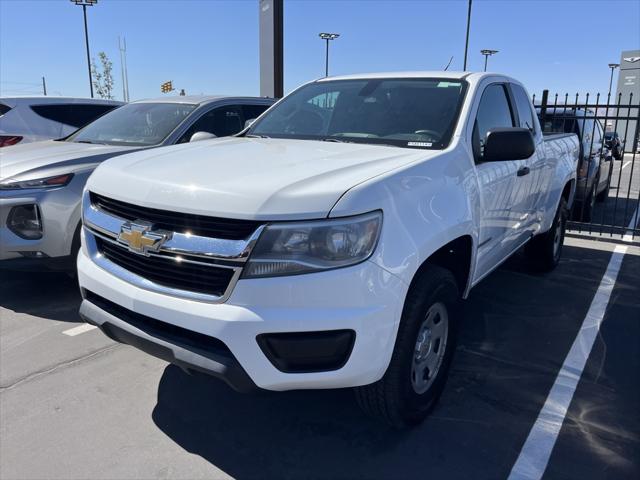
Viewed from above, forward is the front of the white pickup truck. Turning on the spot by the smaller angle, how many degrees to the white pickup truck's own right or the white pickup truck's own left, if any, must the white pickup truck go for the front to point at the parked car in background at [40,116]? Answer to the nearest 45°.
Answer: approximately 90° to the white pickup truck's own right

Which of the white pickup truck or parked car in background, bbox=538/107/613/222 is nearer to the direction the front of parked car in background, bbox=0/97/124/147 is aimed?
the parked car in background

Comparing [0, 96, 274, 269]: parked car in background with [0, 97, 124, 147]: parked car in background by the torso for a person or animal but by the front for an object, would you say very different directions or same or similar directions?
very different directions

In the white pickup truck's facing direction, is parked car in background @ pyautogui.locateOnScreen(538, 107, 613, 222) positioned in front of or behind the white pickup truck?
behind

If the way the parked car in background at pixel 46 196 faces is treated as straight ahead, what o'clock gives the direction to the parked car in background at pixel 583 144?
the parked car in background at pixel 583 144 is roughly at 7 o'clock from the parked car in background at pixel 46 196.

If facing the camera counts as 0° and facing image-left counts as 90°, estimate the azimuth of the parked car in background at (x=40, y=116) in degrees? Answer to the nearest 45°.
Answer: approximately 225°

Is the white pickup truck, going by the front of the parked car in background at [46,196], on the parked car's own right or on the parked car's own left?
on the parked car's own left

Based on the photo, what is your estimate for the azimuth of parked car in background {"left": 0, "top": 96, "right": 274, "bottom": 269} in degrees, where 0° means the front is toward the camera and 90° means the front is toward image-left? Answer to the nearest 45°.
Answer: approximately 45°

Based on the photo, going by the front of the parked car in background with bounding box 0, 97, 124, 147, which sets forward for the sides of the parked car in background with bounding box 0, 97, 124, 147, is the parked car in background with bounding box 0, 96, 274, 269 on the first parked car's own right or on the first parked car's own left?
on the first parked car's own right

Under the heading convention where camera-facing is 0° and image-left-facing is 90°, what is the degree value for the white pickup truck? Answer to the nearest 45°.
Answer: approximately 45°

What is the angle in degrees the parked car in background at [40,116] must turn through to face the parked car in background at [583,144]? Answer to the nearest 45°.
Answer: approximately 45° to its right

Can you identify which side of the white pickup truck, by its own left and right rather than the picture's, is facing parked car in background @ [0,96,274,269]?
right
